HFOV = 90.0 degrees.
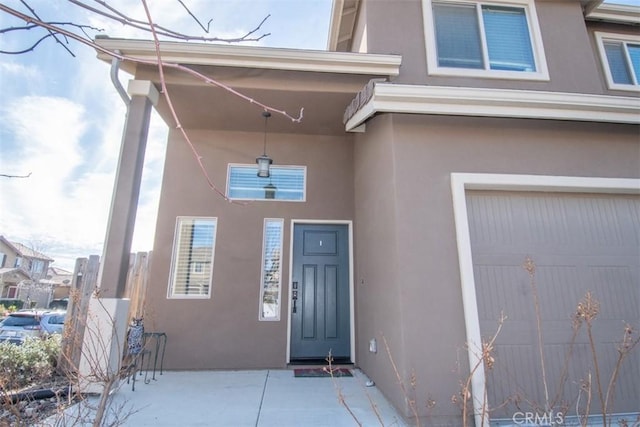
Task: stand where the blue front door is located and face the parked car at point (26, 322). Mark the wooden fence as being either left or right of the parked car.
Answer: left

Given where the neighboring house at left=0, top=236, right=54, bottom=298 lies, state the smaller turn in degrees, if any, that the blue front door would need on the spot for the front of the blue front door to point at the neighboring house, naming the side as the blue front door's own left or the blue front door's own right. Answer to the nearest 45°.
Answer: approximately 135° to the blue front door's own right

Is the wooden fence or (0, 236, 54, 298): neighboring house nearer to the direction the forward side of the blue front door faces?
the wooden fence

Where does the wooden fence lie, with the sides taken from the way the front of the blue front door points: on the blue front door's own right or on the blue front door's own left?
on the blue front door's own right

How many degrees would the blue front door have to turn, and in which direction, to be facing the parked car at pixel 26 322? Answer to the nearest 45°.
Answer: approximately 90° to its right

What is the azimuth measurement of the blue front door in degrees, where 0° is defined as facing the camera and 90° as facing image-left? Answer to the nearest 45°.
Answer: approximately 0°
